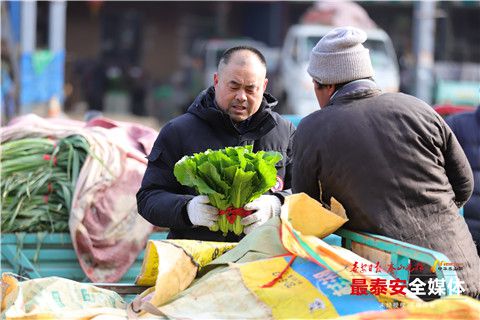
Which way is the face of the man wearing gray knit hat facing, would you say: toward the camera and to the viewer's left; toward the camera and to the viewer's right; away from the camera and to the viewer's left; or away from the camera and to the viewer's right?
away from the camera and to the viewer's left

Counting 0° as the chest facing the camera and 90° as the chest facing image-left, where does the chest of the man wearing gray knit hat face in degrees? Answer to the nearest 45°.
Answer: approximately 135°

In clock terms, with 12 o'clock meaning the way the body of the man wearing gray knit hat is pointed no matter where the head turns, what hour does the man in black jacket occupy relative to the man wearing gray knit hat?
The man in black jacket is roughly at 12 o'clock from the man wearing gray knit hat.
